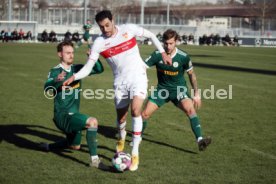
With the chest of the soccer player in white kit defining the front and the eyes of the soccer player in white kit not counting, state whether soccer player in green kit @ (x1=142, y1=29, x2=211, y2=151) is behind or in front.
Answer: behind

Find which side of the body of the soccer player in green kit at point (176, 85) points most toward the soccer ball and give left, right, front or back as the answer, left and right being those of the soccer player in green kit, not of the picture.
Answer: front

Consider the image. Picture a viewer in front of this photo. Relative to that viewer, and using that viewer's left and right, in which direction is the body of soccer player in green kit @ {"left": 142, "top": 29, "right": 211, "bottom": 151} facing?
facing the viewer

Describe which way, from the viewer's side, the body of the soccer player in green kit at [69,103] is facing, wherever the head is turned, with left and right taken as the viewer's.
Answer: facing the viewer and to the right of the viewer

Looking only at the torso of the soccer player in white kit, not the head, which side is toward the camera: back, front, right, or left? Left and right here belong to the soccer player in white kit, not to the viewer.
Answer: front

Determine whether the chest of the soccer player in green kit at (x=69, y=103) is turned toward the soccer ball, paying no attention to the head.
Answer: yes

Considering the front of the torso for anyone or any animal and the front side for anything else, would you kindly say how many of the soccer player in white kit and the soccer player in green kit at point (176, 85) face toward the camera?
2

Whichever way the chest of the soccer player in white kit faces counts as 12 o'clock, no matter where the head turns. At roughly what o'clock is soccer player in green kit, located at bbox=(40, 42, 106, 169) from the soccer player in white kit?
The soccer player in green kit is roughly at 3 o'clock from the soccer player in white kit.

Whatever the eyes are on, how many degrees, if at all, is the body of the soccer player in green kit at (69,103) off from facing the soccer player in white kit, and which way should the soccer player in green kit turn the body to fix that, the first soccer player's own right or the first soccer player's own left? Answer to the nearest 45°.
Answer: approximately 45° to the first soccer player's own left

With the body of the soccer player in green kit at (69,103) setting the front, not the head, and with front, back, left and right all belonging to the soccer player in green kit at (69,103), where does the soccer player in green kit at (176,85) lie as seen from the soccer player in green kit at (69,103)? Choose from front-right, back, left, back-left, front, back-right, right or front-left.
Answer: left

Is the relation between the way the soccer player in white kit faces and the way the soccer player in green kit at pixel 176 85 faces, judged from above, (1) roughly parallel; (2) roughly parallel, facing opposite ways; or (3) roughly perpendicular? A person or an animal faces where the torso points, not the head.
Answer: roughly parallel

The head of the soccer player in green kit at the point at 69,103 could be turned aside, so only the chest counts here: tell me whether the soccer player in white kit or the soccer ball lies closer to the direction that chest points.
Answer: the soccer ball
